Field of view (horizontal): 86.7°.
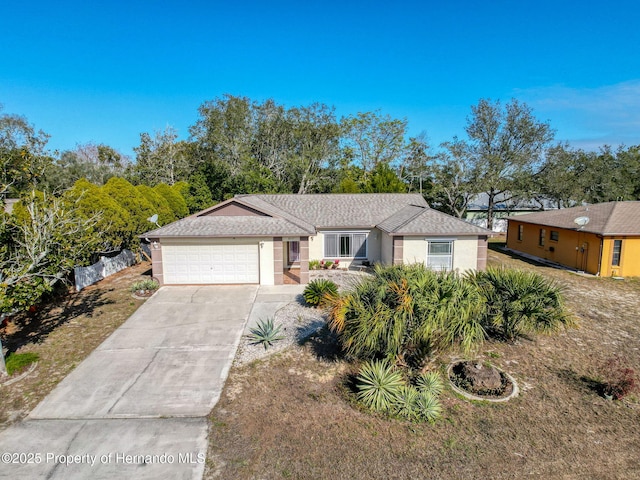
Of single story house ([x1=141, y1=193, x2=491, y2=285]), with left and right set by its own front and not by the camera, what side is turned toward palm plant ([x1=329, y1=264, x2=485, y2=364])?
front

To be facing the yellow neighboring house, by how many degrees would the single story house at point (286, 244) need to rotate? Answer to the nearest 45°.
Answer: approximately 90° to its left

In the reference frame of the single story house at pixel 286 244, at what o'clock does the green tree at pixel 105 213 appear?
The green tree is roughly at 3 o'clock from the single story house.

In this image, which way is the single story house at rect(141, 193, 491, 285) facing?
toward the camera

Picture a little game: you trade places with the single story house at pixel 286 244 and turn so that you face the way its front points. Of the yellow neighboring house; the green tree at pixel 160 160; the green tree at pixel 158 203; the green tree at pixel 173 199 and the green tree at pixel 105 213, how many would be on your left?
1

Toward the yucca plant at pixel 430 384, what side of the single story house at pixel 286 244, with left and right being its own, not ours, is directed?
front

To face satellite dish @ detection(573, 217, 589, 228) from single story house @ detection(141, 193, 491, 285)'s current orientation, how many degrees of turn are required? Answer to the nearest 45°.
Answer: approximately 90° to its left

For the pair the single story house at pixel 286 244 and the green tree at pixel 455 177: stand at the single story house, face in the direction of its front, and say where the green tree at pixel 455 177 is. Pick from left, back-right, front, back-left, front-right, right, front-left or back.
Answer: back-left

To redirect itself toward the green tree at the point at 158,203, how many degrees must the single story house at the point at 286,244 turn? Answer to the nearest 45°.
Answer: approximately 135° to its right

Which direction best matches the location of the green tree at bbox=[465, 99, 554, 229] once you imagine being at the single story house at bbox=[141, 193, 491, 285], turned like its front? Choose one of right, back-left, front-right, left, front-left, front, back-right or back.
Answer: back-left

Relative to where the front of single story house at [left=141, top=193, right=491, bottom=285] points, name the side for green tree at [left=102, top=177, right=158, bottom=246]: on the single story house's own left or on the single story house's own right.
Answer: on the single story house's own right

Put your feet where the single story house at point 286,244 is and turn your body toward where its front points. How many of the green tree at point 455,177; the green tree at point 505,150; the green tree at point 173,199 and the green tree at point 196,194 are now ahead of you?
0

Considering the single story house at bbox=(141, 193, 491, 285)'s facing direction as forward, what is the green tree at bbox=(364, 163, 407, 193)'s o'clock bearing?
The green tree is roughly at 7 o'clock from the single story house.

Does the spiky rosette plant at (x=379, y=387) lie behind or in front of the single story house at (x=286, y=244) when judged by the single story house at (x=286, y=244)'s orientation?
in front

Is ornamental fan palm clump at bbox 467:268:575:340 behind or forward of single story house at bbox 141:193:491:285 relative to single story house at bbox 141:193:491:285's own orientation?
forward

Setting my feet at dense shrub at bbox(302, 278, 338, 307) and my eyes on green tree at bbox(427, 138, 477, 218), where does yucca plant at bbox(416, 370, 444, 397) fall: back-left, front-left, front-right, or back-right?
back-right

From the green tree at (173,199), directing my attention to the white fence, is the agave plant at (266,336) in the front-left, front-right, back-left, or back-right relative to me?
front-left

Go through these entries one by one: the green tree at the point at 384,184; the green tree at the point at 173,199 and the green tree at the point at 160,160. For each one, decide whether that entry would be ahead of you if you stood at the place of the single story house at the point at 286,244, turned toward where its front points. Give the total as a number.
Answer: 0

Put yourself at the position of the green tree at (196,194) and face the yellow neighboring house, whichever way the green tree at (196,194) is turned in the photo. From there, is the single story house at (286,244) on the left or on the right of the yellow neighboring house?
right

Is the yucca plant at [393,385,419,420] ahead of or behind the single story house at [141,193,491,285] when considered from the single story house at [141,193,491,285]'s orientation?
ahead
